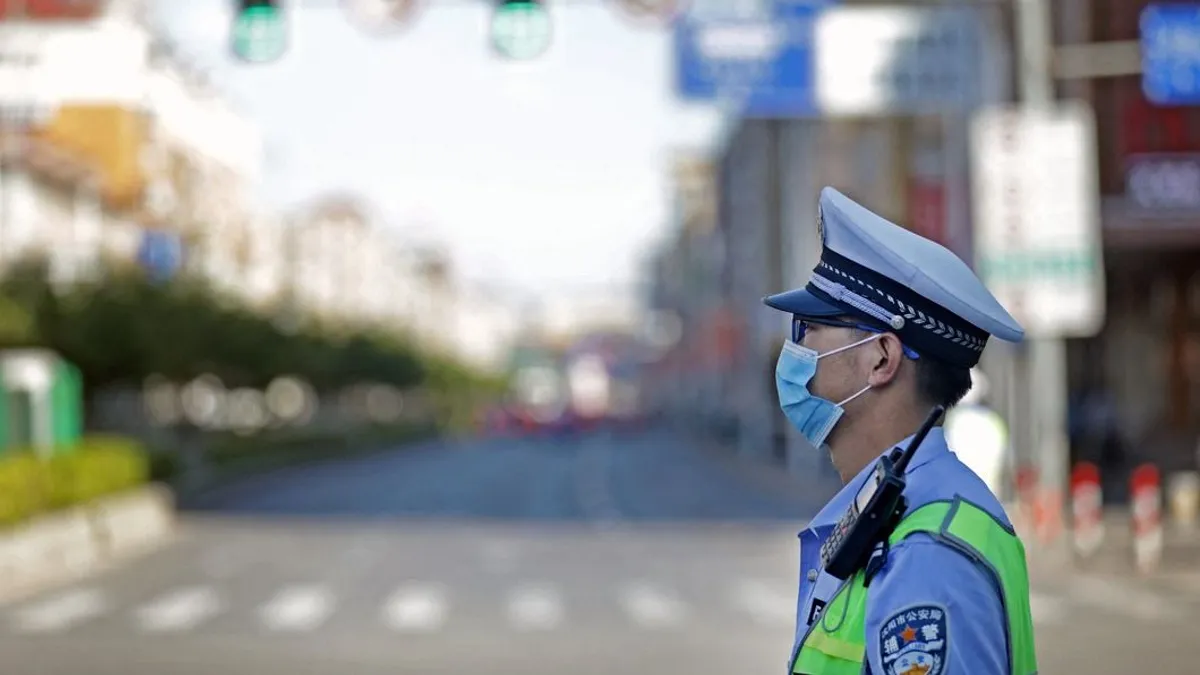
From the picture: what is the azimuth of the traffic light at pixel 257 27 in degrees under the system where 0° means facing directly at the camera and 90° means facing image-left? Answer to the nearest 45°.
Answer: approximately 0°

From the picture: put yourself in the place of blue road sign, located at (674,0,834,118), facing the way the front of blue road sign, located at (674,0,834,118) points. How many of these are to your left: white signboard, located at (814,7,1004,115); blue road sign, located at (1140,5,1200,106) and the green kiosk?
2

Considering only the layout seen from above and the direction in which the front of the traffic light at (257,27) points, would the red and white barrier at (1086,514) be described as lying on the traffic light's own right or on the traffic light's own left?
on the traffic light's own left

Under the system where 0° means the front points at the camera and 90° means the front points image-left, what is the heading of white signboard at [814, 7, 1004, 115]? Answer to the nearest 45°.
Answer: approximately 0°

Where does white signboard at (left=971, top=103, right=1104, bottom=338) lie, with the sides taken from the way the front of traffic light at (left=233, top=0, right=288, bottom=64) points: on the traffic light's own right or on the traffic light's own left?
on the traffic light's own left

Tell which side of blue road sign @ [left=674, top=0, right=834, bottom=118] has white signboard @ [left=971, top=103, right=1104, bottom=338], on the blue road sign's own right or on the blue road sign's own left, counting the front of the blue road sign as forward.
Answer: on the blue road sign's own left

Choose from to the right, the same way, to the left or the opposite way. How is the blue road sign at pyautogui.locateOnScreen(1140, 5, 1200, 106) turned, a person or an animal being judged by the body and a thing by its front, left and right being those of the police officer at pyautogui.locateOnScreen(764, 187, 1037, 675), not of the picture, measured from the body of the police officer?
to the left

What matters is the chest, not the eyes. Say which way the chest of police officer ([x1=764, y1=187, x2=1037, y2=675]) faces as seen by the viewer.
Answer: to the viewer's left

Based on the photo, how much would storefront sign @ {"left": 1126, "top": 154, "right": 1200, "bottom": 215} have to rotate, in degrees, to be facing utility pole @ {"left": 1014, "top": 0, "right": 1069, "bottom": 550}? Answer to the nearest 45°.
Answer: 0° — it already faces it
